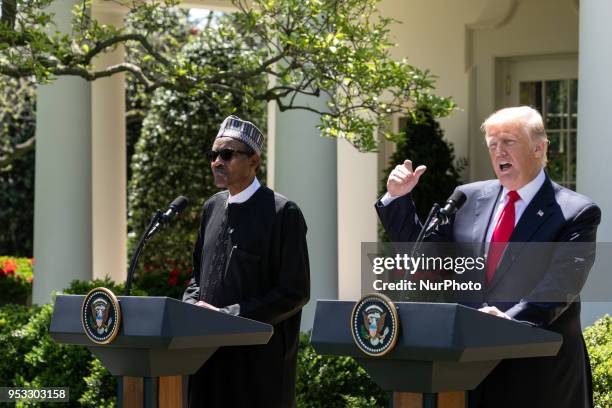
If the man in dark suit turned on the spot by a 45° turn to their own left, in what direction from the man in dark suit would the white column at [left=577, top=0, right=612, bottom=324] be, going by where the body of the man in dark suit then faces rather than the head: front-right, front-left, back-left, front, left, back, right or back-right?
back

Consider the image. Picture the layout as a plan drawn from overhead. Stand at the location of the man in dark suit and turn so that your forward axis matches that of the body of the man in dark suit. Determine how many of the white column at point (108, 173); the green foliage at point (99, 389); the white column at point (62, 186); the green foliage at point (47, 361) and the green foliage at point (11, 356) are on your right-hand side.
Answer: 5

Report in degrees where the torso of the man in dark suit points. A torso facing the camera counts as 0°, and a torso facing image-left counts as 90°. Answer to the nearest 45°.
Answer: approximately 45°

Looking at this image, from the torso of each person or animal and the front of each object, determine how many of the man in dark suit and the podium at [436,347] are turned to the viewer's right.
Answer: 0

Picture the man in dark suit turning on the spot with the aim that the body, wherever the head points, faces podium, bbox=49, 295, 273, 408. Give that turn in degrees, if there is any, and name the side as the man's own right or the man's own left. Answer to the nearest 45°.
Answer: approximately 45° to the man's own right

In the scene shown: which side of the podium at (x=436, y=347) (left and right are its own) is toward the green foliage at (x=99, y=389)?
right

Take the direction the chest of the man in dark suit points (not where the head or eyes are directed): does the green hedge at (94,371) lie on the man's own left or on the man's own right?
on the man's own right

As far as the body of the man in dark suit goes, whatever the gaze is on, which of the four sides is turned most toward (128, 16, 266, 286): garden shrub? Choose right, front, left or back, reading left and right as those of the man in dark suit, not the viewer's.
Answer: right

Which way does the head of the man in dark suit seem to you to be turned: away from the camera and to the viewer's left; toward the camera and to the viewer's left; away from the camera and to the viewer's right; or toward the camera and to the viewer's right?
toward the camera and to the viewer's left
